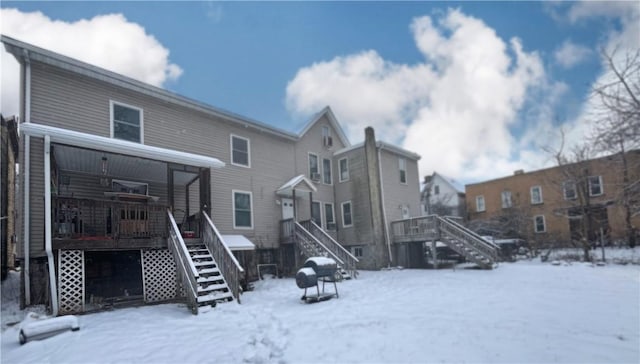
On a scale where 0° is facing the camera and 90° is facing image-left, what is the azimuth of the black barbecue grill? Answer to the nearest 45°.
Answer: approximately 315°

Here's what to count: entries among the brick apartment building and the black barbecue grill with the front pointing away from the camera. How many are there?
0

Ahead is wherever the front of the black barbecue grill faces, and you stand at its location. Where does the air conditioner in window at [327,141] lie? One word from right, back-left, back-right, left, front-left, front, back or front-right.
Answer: back-left

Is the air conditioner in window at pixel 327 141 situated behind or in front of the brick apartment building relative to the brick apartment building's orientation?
in front

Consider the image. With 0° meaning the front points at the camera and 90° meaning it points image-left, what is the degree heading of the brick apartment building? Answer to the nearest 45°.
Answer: approximately 45°

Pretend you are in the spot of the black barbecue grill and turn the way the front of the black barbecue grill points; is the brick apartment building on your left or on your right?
on your left
